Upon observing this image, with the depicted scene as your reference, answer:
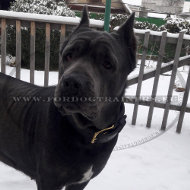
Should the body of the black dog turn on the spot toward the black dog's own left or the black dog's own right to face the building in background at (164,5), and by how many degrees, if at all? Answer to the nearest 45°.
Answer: approximately 135° to the black dog's own left

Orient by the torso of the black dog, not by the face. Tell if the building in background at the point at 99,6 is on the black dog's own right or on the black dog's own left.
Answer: on the black dog's own left

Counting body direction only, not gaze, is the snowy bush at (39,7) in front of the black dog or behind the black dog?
behind

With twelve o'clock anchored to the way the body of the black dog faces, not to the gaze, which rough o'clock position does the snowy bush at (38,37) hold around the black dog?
The snowy bush is roughly at 7 o'clock from the black dog.

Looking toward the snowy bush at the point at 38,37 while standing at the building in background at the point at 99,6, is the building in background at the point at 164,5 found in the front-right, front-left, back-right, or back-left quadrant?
back-left
